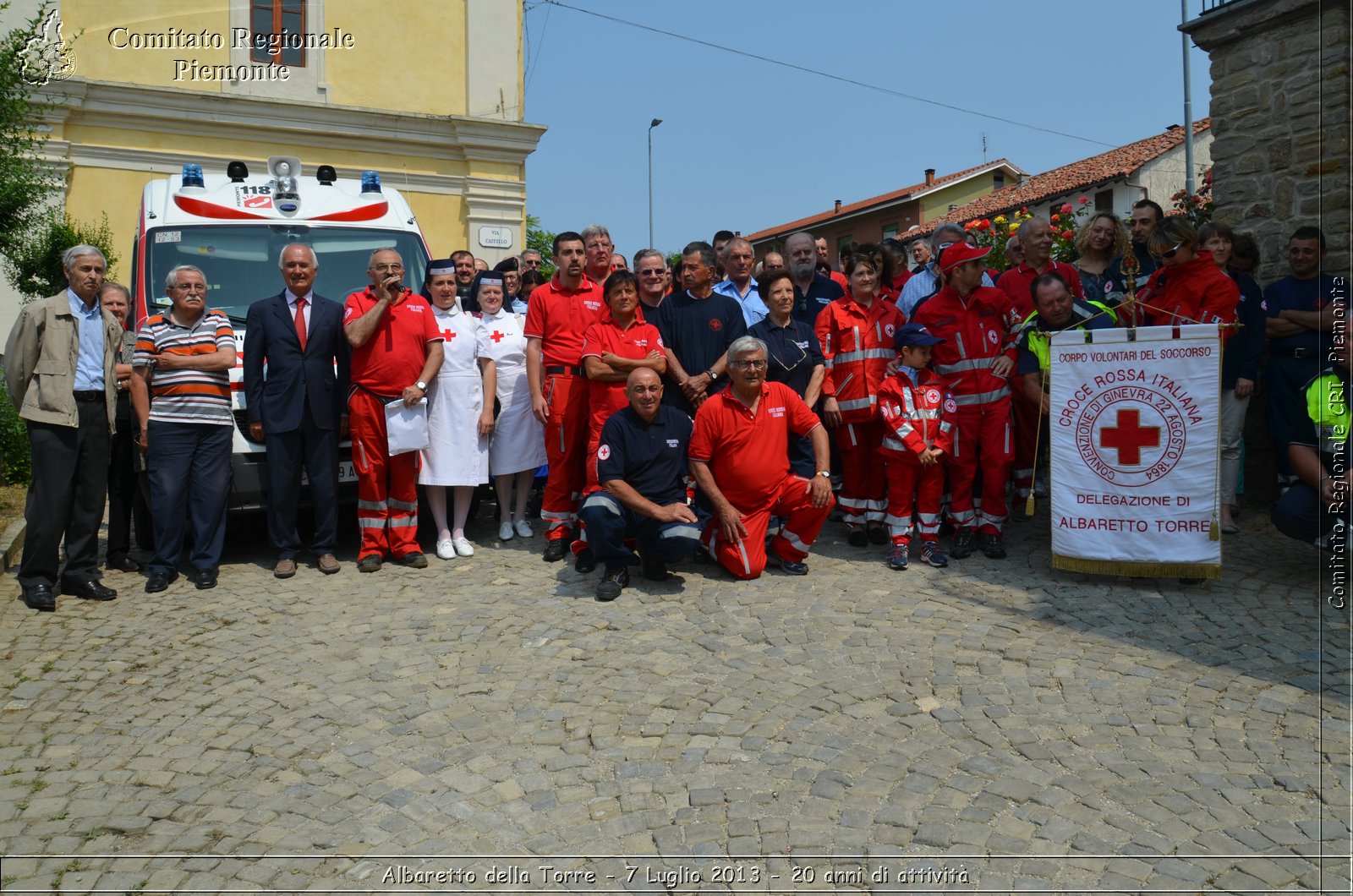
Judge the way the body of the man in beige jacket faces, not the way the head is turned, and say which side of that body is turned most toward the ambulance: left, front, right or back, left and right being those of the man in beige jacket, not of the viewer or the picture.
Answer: left

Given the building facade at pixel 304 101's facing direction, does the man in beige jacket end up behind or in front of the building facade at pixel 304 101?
in front

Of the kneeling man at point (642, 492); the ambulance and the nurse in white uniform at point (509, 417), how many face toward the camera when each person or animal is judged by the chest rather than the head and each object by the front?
3

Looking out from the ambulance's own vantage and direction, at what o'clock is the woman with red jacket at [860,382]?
The woman with red jacket is roughly at 10 o'clock from the ambulance.

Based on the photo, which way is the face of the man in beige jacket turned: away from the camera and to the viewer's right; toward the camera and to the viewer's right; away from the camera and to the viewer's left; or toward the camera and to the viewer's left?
toward the camera and to the viewer's right

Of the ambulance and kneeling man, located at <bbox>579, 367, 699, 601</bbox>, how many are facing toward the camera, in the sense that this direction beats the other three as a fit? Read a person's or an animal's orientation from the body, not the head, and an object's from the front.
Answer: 2

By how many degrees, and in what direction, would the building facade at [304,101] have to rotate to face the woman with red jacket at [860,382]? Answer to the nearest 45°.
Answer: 0° — it already faces them

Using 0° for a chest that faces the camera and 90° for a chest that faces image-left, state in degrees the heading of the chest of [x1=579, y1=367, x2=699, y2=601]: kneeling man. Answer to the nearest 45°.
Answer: approximately 0°

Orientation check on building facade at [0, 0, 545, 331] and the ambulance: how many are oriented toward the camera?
2

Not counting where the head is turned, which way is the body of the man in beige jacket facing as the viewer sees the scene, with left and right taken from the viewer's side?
facing the viewer and to the right of the viewer
